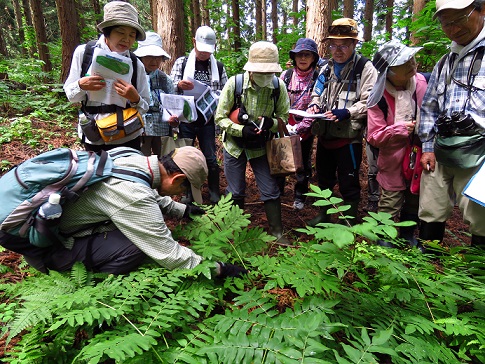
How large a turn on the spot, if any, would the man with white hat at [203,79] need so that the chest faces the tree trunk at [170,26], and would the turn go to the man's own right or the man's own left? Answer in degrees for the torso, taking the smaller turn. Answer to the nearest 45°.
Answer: approximately 180°

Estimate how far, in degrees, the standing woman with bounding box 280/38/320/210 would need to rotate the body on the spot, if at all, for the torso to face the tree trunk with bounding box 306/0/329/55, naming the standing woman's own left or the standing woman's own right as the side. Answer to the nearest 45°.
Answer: approximately 180°

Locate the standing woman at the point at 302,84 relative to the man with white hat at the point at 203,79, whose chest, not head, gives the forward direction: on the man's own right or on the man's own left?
on the man's own left

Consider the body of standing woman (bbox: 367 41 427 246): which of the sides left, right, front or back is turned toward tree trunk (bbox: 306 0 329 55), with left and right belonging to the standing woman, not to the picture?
back

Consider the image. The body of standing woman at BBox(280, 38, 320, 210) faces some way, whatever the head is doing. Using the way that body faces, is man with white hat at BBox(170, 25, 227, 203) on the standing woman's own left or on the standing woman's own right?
on the standing woman's own right

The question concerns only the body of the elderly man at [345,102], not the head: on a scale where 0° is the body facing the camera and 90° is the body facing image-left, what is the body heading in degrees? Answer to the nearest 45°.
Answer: approximately 45°

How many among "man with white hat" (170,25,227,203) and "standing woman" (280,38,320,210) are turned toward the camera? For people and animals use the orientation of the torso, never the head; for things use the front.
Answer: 2

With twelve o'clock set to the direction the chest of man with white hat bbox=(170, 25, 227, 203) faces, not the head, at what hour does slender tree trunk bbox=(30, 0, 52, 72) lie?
The slender tree trunk is roughly at 5 o'clock from the man with white hat.

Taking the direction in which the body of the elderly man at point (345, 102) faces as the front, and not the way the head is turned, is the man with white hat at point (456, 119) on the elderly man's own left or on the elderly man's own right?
on the elderly man's own left

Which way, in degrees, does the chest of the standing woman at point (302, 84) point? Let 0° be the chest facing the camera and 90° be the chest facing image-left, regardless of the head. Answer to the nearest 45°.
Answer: approximately 0°

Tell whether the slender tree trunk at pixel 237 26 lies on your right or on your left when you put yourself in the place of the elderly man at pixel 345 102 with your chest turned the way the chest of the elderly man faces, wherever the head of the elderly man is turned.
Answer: on your right
